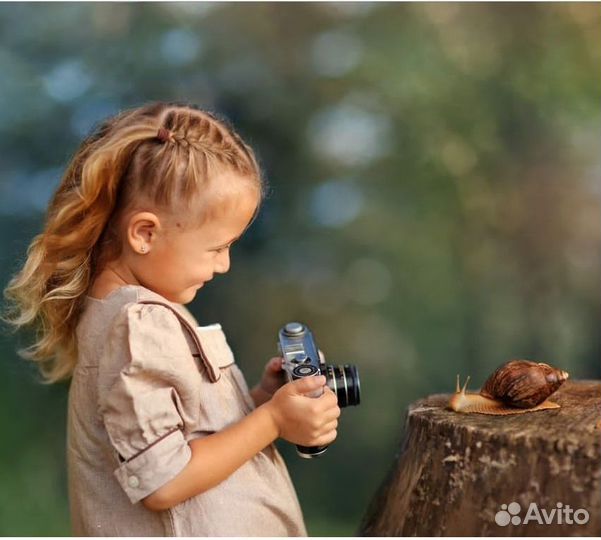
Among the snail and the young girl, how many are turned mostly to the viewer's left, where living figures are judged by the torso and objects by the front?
1

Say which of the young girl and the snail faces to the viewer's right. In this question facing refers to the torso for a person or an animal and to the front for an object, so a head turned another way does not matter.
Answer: the young girl

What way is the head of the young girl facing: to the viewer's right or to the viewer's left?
to the viewer's right

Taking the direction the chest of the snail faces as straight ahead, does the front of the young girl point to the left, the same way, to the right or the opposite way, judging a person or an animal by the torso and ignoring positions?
the opposite way

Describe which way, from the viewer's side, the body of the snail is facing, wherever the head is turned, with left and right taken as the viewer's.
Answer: facing to the left of the viewer

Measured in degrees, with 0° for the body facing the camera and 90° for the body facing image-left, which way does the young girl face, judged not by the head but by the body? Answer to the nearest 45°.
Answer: approximately 270°
